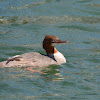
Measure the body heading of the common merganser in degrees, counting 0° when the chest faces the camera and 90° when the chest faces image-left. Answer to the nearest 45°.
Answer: approximately 270°
